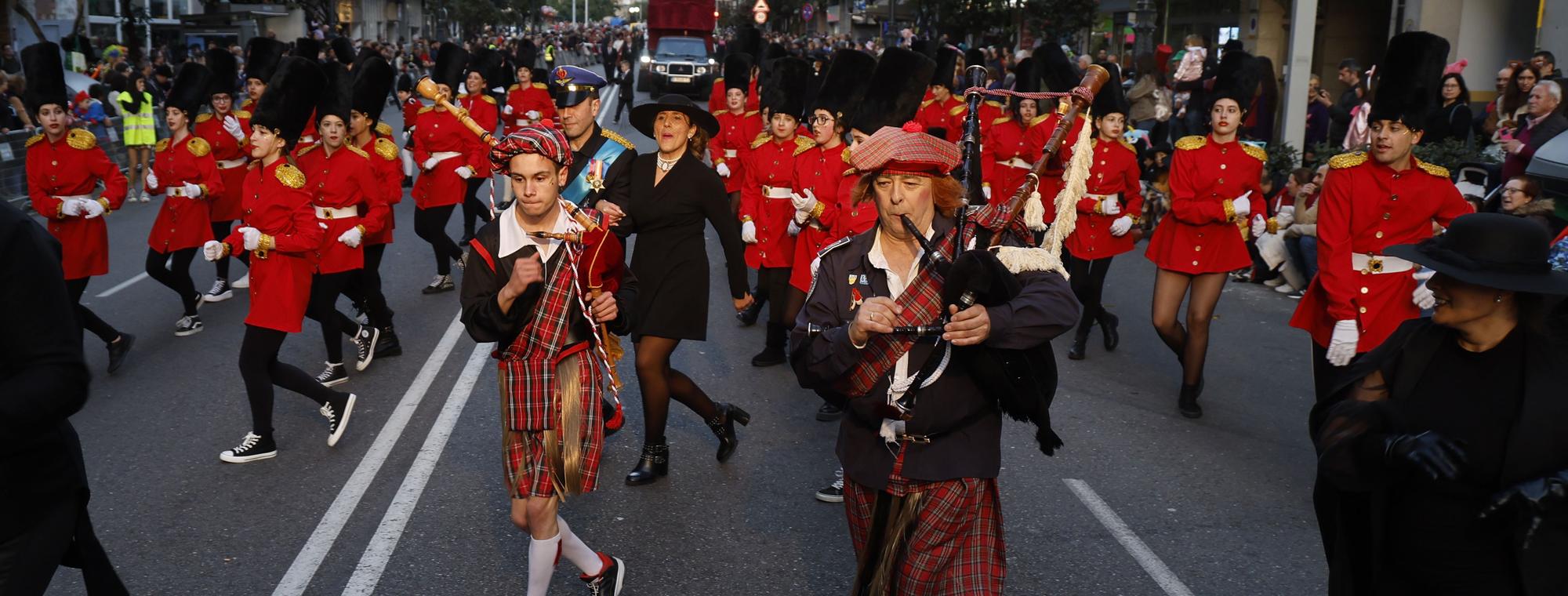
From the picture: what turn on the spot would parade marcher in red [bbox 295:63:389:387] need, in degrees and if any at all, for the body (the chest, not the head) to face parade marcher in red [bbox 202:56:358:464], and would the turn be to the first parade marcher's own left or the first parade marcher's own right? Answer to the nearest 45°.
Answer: approximately 45° to the first parade marcher's own left

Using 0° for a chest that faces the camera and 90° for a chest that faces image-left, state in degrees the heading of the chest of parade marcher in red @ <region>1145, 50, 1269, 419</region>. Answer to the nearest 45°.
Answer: approximately 0°

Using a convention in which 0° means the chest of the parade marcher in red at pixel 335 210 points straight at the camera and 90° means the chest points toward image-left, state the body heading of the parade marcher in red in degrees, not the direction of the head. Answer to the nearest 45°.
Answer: approximately 45°

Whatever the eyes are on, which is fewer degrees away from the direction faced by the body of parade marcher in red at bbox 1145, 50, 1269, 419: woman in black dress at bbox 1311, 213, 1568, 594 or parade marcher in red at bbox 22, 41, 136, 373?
the woman in black dress

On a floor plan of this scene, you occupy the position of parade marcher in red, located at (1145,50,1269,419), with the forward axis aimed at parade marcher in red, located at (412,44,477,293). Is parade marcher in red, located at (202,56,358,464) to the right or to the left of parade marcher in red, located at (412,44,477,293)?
left

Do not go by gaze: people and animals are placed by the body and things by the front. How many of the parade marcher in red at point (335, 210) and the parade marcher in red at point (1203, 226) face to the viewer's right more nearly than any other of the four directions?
0

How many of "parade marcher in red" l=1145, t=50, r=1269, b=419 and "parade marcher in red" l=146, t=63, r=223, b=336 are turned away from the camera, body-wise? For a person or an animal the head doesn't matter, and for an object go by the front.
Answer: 0

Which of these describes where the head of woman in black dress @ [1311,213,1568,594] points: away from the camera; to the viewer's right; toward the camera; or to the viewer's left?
to the viewer's left

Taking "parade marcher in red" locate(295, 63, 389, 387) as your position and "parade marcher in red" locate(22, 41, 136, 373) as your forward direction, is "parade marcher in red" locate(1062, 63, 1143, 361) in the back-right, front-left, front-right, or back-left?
back-right

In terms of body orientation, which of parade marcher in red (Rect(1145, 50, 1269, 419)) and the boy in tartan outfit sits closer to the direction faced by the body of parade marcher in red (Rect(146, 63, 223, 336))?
the boy in tartan outfit
